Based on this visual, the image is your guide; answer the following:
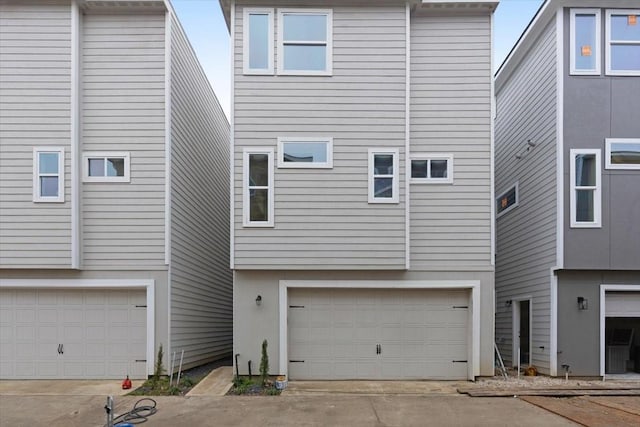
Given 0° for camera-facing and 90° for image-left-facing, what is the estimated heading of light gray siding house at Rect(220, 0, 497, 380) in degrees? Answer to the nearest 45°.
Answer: approximately 0°

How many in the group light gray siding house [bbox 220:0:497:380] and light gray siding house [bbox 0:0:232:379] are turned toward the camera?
2

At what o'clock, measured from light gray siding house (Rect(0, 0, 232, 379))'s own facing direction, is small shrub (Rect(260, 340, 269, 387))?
The small shrub is roughly at 10 o'clock from the light gray siding house.

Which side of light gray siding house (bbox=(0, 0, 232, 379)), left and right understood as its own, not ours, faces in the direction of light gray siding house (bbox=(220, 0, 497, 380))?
left

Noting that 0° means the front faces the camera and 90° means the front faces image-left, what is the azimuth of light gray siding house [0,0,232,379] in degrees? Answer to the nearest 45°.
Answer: approximately 0°

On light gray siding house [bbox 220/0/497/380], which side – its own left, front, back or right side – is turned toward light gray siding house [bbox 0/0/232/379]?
right
